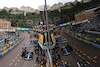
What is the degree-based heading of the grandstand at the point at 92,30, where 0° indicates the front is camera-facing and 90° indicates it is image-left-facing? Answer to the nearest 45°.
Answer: approximately 45°
